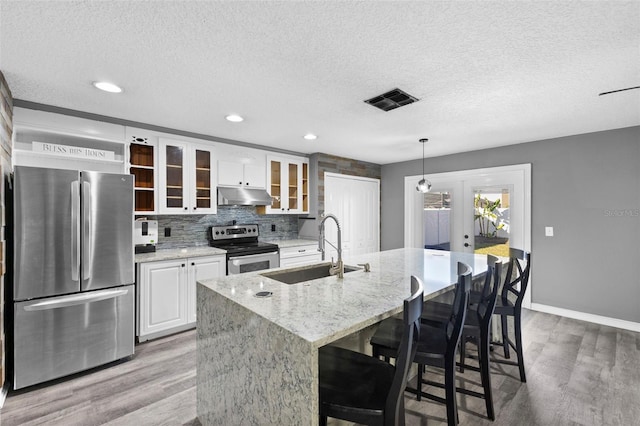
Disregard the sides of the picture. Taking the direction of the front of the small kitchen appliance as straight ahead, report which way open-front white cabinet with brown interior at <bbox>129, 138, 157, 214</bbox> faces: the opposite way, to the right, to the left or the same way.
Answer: the same way

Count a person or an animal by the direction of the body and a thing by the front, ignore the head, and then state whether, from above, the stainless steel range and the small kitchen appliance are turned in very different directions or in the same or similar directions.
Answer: same or similar directions

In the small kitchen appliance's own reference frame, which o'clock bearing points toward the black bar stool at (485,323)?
The black bar stool is roughly at 11 o'clock from the small kitchen appliance.

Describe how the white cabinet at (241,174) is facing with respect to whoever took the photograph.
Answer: facing the viewer and to the right of the viewer

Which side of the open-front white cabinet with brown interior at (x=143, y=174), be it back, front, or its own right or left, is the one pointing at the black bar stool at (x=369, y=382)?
front

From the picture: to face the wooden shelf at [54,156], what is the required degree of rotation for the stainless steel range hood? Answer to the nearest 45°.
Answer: approximately 90° to its right

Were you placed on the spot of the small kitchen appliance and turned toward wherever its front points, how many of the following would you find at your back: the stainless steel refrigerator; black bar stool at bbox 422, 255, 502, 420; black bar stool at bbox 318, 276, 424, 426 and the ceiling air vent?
0

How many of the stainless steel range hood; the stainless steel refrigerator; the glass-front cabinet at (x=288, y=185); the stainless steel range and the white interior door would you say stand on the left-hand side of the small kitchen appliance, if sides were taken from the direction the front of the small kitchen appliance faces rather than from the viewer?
4

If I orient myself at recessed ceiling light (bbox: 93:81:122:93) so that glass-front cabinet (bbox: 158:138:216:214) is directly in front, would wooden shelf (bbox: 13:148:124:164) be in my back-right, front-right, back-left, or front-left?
front-left

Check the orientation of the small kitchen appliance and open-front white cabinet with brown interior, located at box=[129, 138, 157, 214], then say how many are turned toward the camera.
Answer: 2

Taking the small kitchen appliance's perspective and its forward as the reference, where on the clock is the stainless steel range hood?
The stainless steel range hood is roughly at 9 o'clock from the small kitchen appliance.

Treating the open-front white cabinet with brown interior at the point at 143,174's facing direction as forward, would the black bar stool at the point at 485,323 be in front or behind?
in front

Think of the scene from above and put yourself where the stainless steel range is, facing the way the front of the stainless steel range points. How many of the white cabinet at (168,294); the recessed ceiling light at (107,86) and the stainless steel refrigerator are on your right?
3

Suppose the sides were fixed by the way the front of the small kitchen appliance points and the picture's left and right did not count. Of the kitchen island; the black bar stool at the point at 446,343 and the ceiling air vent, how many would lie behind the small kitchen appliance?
0

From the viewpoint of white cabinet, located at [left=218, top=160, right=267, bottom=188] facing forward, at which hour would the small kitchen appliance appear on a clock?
The small kitchen appliance is roughly at 4 o'clock from the white cabinet.

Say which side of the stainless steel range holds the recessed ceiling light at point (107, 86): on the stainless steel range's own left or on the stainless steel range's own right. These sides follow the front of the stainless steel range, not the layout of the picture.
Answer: on the stainless steel range's own right

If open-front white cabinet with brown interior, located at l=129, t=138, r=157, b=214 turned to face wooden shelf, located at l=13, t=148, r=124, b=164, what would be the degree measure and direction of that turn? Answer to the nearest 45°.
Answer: approximately 90° to its right

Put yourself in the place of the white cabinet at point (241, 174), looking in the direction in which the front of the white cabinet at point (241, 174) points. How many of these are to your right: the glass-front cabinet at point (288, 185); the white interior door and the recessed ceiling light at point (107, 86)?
1

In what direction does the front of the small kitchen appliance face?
toward the camera

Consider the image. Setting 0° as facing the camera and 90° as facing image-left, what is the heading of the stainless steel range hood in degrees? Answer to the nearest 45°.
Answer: approximately 315°
